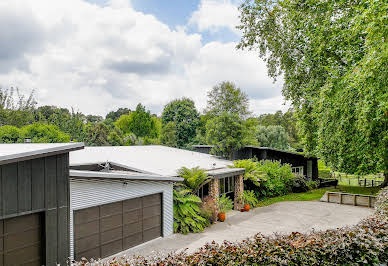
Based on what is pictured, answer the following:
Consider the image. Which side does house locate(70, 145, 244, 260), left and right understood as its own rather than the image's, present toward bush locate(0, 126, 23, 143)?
back

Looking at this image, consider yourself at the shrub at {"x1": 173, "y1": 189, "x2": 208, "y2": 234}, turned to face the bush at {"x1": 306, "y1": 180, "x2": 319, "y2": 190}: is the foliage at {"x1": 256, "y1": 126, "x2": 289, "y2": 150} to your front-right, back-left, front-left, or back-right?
front-left

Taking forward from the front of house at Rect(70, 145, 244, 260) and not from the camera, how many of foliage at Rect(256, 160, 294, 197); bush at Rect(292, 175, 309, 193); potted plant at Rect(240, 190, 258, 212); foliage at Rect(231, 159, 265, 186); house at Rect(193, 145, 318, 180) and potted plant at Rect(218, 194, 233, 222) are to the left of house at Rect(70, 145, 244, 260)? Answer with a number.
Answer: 6

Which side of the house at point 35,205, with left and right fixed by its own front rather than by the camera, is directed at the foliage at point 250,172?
left

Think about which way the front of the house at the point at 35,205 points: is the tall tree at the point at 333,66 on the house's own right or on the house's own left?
on the house's own left

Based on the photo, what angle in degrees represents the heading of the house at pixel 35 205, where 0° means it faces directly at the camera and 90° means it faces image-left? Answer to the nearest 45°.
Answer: approximately 315°

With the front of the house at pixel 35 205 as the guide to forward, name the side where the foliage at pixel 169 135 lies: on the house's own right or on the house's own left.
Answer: on the house's own left

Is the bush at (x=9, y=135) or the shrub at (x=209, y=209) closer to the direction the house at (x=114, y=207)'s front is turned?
the shrub

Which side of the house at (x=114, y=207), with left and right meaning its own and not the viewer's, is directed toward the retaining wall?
left

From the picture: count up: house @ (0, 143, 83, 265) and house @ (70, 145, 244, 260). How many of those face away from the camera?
0

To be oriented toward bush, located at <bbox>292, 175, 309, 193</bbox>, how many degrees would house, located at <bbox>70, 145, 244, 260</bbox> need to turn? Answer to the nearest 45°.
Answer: approximately 90° to its left

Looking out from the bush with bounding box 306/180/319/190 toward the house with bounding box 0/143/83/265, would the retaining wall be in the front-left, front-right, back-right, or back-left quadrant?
front-left

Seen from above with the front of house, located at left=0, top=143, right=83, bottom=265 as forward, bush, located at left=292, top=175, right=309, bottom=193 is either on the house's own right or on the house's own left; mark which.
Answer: on the house's own left
